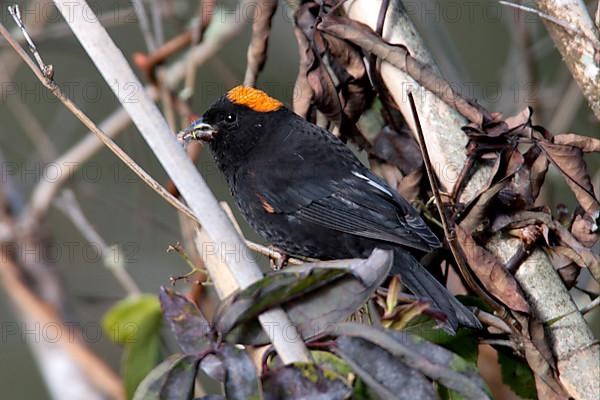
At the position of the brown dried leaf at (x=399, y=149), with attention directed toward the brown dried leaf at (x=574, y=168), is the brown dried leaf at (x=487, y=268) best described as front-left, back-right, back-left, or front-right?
front-right

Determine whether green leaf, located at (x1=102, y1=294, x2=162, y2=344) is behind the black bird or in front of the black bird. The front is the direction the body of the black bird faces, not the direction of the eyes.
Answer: in front

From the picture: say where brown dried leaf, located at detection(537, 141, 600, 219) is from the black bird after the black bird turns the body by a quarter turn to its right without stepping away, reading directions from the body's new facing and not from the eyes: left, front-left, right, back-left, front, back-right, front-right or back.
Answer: back-right

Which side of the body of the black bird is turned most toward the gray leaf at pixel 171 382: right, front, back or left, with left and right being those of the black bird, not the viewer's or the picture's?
left

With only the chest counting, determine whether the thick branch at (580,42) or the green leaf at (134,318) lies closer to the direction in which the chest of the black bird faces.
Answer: the green leaf

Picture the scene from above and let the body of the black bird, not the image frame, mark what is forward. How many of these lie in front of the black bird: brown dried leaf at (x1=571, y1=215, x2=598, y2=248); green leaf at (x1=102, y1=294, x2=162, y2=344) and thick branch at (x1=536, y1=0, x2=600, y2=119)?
1

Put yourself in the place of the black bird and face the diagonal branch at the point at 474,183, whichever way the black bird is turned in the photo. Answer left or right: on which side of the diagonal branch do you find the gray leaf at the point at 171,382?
right

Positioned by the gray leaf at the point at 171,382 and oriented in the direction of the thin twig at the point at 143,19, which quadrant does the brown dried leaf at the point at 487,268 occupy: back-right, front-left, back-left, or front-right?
front-right

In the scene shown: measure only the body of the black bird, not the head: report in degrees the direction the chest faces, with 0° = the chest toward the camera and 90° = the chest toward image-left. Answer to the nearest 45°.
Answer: approximately 90°
